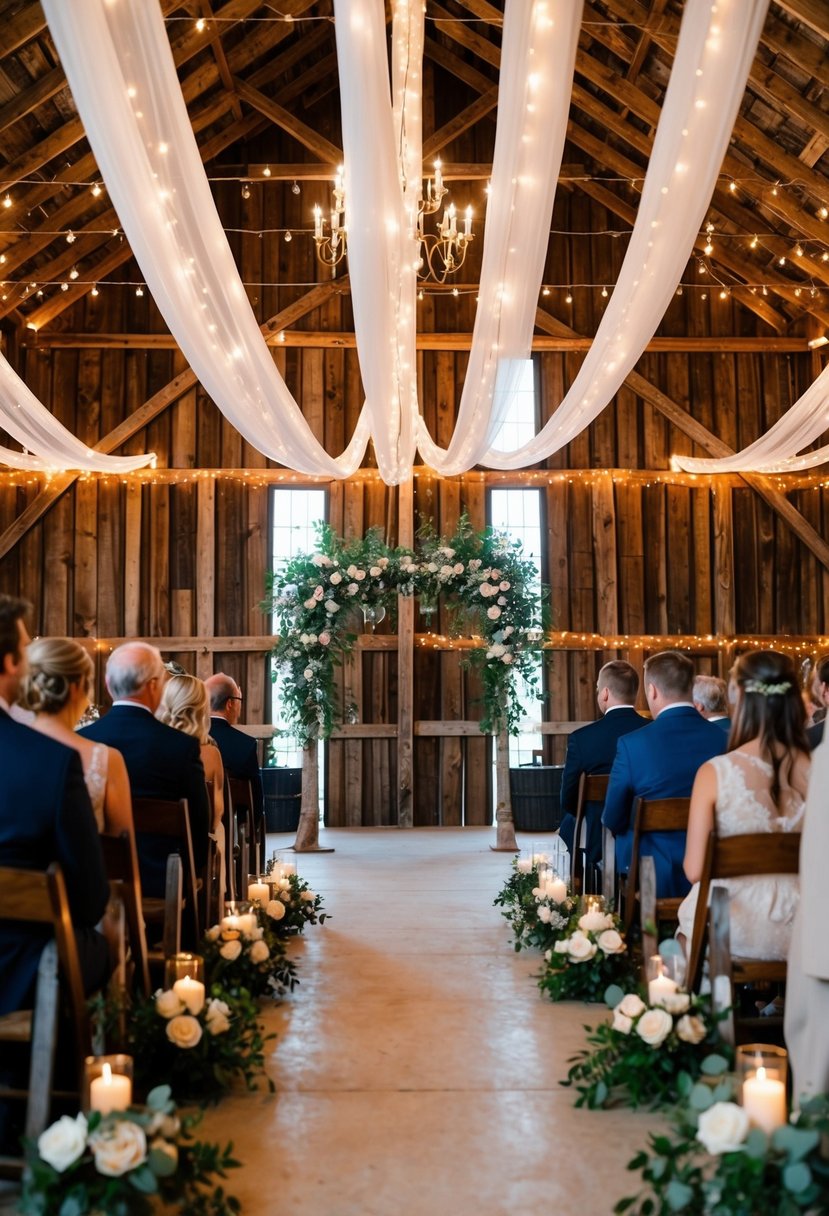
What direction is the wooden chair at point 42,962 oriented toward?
away from the camera

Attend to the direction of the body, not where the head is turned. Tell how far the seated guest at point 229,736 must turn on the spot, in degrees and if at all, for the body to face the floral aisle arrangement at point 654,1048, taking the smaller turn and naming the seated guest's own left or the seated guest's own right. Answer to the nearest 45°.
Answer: approximately 135° to the seated guest's own right

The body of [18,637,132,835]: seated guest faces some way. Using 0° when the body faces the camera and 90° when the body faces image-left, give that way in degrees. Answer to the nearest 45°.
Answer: approximately 225°

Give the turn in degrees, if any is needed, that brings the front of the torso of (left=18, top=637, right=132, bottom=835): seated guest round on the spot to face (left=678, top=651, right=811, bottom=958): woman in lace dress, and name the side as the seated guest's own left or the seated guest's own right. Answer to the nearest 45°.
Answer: approximately 45° to the seated guest's own right

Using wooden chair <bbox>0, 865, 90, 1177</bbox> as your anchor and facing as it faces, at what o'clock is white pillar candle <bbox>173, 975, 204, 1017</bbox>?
The white pillar candle is roughly at 1 o'clock from the wooden chair.

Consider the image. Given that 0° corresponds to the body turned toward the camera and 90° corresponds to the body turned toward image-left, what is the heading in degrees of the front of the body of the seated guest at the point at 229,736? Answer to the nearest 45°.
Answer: approximately 225°

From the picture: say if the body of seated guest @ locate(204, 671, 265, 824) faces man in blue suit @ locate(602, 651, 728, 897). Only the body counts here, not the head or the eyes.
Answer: no

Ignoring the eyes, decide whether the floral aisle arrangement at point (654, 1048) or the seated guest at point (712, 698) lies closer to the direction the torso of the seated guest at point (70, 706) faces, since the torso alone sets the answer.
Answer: the seated guest

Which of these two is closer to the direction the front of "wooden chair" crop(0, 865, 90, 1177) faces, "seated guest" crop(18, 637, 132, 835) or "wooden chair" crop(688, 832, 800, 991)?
the seated guest

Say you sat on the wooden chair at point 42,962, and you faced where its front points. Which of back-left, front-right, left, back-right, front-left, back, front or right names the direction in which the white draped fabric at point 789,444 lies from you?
front-right

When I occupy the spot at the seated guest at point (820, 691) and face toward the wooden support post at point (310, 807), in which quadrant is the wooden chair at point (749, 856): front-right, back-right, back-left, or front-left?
back-left

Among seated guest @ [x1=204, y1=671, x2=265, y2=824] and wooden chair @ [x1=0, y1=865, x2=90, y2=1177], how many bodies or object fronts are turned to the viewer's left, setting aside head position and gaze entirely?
0

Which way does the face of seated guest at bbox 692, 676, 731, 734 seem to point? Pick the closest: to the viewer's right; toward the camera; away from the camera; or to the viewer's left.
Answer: away from the camera

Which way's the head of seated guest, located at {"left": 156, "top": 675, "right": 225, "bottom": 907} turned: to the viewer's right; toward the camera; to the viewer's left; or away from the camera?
away from the camera

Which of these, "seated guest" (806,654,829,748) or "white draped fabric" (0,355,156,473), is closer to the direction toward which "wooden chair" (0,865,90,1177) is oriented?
the white draped fabric

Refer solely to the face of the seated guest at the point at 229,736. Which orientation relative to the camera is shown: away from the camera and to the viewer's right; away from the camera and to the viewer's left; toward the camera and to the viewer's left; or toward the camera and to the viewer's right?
away from the camera and to the viewer's right

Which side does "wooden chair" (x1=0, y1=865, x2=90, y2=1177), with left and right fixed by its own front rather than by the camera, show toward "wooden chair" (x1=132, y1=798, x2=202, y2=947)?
front
